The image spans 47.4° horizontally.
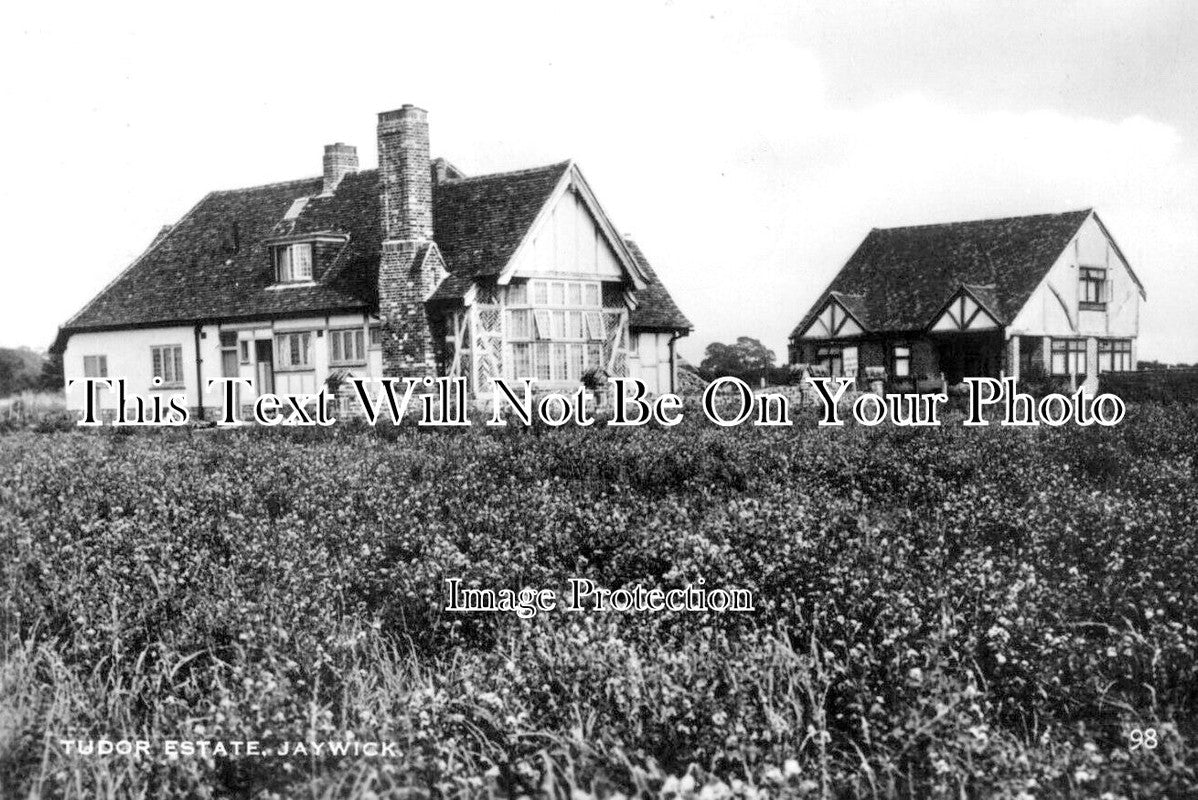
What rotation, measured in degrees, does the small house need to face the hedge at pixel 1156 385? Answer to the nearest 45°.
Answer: approximately 45° to its left

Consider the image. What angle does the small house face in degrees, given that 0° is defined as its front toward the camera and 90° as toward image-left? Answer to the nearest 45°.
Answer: approximately 45°

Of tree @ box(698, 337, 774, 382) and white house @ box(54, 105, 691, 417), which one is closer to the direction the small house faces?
the white house
